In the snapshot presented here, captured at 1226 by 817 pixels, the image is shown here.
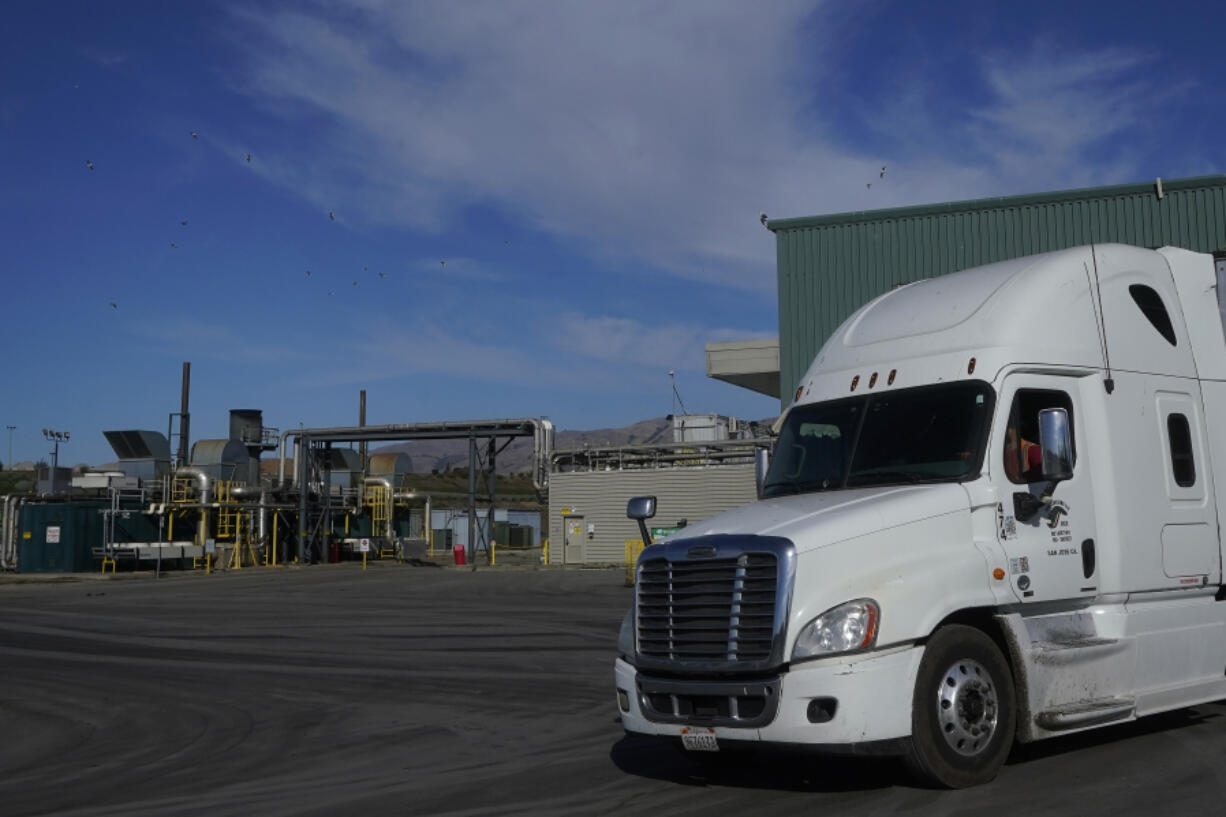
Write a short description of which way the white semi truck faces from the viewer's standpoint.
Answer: facing the viewer and to the left of the viewer

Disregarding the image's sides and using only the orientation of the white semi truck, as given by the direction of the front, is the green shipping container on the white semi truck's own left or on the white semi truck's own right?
on the white semi truck's own right
